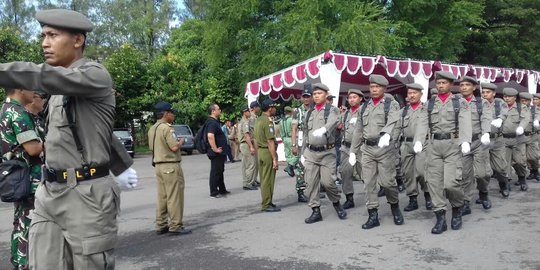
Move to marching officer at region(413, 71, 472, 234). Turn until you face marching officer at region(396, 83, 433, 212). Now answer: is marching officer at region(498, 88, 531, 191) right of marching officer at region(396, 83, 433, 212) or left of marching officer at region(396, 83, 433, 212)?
right

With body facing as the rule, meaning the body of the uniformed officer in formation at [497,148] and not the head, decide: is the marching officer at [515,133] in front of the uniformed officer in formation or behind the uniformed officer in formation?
behind

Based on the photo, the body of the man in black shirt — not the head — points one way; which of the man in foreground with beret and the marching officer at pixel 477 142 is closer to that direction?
the marching officer

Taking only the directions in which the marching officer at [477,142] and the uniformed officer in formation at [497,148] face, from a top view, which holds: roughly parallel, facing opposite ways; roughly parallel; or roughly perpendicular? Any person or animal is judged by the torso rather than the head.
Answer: roughly parallel

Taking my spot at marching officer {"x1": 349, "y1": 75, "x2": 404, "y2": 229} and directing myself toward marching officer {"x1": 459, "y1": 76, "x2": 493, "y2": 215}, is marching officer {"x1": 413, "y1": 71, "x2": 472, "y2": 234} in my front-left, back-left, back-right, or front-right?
front-right

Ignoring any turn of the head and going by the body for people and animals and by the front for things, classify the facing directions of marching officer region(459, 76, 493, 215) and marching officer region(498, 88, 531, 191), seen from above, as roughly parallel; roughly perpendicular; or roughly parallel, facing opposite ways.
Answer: roughly parallel

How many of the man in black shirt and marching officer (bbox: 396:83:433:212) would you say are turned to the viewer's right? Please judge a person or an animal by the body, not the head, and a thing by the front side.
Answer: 1

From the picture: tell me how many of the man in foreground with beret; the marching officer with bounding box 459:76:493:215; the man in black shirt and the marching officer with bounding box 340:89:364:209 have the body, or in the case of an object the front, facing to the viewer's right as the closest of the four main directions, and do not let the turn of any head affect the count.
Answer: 1

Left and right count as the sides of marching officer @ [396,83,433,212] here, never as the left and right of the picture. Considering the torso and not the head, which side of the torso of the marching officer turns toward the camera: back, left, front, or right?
front

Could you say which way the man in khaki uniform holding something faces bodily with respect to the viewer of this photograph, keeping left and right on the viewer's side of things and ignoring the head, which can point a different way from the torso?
facing away from the viewer and to the right of the viewer

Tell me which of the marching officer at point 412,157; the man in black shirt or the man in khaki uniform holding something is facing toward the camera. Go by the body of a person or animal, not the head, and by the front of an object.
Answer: the marching officer

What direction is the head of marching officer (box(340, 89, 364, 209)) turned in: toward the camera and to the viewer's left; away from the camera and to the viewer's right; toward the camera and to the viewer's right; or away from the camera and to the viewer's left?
toward the camera and to the viewer's left

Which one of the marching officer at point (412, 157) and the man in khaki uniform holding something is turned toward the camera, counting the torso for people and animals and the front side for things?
the marching officer
